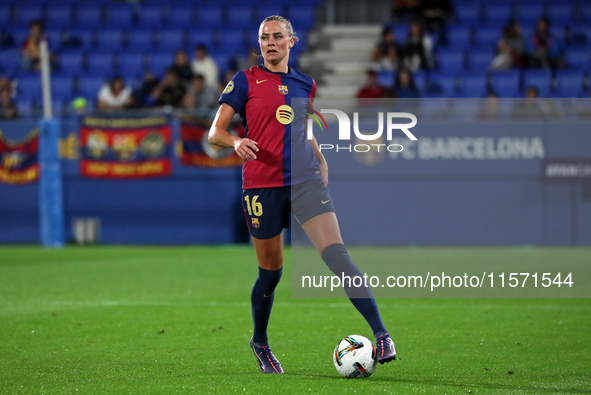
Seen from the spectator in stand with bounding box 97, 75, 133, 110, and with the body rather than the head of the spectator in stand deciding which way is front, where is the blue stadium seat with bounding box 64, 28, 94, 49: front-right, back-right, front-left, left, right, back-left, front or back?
back

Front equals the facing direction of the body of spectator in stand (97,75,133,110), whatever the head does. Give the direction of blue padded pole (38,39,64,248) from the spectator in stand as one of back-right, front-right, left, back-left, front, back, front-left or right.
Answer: front-right

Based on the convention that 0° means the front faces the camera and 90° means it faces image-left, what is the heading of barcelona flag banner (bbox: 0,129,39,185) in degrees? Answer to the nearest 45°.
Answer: approximately 0°

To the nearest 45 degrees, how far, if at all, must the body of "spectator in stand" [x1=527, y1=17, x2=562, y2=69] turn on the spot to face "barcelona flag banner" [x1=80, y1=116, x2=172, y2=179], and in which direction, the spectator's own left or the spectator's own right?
approximately 45° to the spectator's own right

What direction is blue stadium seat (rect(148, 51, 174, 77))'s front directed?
toward the camera

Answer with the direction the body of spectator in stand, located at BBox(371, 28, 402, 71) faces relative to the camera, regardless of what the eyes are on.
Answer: toward the camera

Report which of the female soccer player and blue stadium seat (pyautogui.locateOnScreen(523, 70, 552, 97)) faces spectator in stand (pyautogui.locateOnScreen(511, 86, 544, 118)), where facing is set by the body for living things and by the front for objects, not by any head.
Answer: the blue stadium seat

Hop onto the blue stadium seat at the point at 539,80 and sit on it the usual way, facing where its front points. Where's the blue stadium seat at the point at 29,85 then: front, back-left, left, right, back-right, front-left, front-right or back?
right

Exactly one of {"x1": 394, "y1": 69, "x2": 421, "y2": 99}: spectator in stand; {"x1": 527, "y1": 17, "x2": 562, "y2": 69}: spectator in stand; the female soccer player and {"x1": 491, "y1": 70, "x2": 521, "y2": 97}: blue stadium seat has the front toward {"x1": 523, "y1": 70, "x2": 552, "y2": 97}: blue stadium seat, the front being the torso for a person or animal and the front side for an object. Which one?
{"x1": 527, "y1": 17, "x2": 562, "y2": 69}: spectator in stand

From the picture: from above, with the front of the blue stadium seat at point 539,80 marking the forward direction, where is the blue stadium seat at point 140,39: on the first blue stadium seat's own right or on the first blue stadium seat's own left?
on the first blue stadium seat's own right

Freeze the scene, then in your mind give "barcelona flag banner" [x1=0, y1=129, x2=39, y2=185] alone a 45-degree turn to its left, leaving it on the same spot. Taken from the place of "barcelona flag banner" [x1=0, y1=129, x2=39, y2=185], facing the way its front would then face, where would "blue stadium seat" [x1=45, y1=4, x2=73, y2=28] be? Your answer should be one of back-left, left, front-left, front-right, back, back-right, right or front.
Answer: back-left

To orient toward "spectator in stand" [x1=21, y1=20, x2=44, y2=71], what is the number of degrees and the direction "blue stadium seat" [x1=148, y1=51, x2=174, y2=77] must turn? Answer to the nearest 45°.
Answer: approximately 90° to its right
